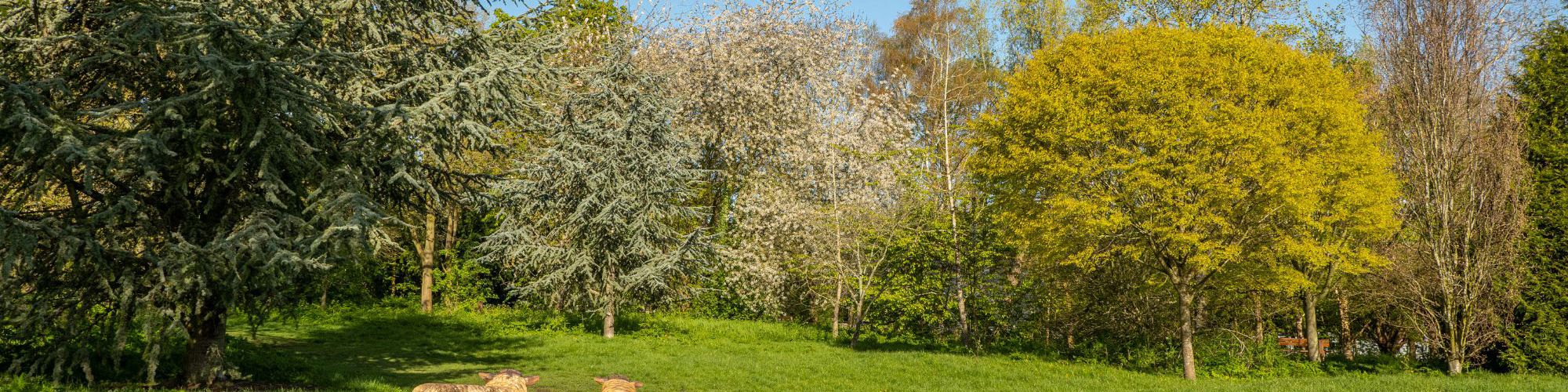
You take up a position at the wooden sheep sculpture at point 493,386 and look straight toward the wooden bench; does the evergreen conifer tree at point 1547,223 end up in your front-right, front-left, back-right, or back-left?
front-right
